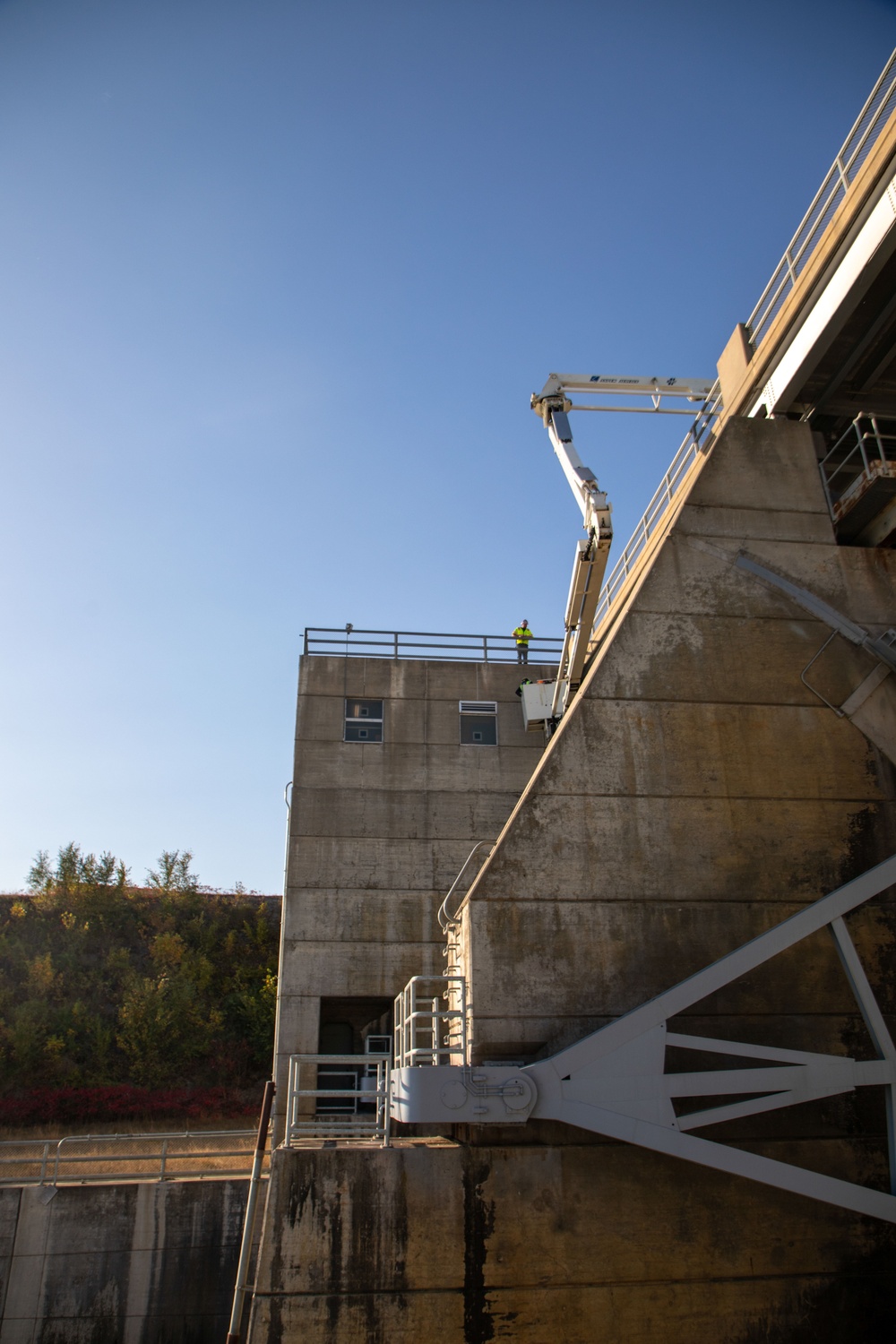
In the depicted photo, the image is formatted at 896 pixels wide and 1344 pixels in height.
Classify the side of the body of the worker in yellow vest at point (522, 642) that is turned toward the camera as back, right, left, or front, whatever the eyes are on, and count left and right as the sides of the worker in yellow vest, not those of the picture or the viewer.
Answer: front
